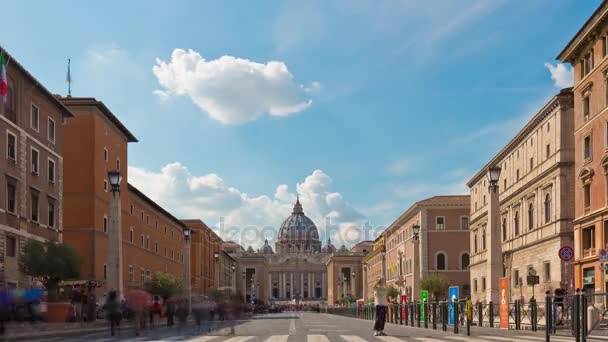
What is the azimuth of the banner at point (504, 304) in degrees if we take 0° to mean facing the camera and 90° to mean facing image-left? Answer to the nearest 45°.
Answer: approximately 0°

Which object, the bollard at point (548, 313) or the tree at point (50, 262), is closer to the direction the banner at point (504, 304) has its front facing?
the bollard

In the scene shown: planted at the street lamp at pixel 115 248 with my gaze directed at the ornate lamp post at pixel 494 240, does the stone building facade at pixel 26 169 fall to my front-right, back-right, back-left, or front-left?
back-left

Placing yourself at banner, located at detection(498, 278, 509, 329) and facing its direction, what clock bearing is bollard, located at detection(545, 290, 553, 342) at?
The bollard is roughly at 12 o'clock from the banner.
